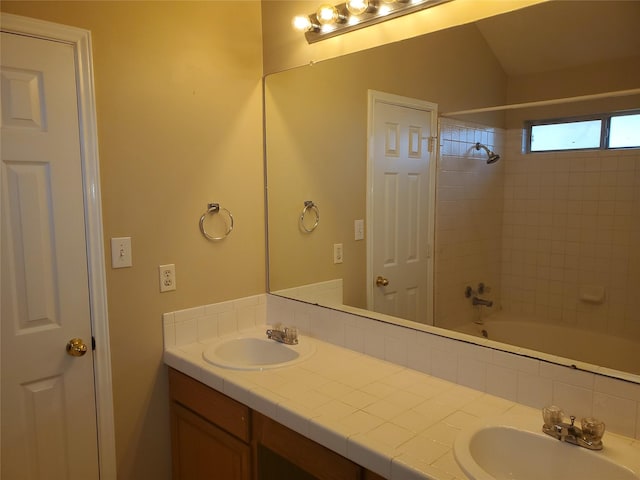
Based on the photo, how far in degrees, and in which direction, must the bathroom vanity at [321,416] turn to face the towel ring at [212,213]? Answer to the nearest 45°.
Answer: approximately 90° to its right

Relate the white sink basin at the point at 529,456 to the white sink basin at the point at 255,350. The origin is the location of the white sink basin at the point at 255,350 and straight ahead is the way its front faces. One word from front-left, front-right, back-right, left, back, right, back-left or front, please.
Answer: left

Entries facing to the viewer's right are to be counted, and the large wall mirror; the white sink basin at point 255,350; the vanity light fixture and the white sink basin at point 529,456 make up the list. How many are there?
0

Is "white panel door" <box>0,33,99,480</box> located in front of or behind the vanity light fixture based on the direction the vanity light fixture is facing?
in front

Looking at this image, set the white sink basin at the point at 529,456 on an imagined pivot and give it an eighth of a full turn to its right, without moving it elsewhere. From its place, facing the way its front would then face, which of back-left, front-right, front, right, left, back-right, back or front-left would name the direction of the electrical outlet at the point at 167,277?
front

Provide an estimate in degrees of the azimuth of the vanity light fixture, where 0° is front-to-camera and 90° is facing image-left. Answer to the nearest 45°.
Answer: approximately 45°

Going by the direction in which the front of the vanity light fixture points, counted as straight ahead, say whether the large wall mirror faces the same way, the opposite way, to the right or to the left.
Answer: the same way

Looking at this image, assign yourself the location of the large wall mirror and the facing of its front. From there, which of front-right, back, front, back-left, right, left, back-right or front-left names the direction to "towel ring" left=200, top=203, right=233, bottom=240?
front-right

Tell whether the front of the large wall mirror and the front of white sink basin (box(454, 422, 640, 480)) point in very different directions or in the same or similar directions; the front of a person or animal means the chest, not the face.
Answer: same or similar directions

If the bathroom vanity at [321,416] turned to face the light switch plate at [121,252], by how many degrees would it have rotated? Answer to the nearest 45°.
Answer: approximately 45° to its right

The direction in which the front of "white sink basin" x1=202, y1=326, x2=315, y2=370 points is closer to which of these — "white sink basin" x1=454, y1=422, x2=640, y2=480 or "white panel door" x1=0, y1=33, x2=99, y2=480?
the white panel door

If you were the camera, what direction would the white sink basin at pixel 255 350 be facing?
facing the viewer and to the left of the viewer
